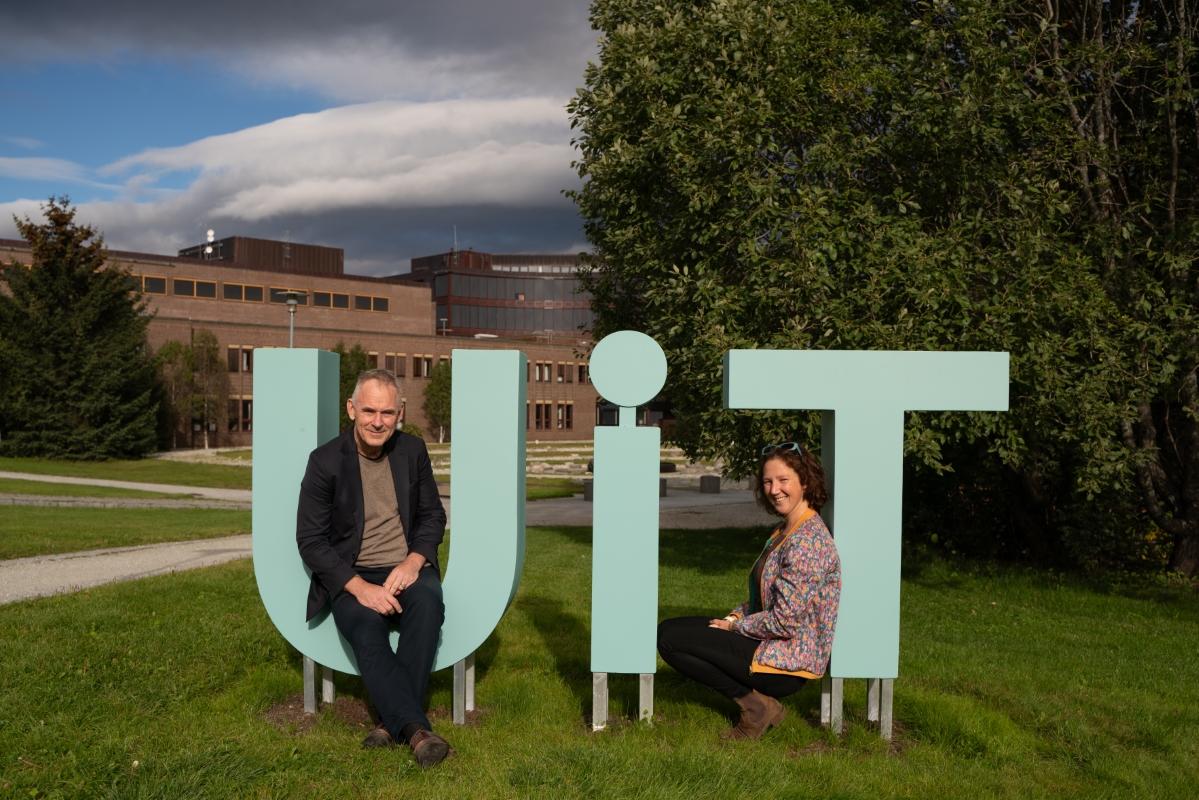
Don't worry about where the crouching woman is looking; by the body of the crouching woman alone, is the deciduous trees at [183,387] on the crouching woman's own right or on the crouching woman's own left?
on the crouching woman's own right

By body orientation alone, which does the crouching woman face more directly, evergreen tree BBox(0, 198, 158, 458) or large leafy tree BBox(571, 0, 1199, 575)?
the evergreen tree

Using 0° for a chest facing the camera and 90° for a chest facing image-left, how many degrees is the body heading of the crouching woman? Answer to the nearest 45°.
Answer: approximately 90°

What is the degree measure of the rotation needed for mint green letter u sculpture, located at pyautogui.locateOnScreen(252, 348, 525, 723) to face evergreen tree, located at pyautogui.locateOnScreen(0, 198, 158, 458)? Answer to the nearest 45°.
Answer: approximately 180°

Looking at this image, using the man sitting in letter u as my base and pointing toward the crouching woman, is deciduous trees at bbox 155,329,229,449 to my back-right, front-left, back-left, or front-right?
back-left

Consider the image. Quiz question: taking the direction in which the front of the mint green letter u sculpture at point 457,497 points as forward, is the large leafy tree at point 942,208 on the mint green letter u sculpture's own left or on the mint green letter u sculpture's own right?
on the mint green letter u sculpture's own left
